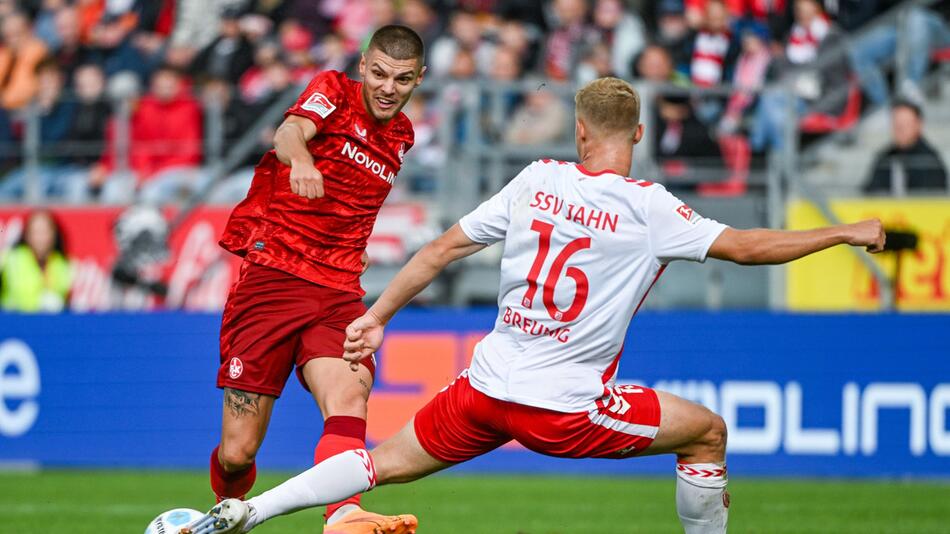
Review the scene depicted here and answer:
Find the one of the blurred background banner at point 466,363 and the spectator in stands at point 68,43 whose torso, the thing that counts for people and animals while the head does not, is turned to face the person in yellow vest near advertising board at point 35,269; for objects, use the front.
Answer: the spectator in stands at point 68,43

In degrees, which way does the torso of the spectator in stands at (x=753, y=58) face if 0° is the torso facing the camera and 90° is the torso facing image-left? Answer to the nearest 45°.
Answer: approximately 45°

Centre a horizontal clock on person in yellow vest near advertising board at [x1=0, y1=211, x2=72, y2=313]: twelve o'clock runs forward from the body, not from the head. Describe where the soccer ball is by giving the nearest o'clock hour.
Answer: The soccer ball is roughly at 12 o'clock from the person in yellow vest near advertising board.

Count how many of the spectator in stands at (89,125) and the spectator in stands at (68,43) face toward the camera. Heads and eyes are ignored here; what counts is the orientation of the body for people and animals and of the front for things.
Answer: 2

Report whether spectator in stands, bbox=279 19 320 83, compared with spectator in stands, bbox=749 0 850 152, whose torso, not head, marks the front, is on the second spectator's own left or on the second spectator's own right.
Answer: on the second spectator's own right

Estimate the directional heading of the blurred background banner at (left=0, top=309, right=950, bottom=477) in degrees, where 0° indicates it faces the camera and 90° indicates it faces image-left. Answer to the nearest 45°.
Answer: approximately 0°

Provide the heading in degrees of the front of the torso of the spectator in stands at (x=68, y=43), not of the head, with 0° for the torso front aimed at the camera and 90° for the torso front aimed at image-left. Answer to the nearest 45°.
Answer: approximately 0°
